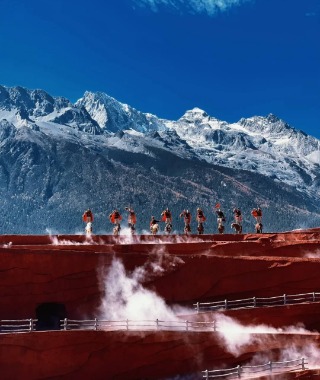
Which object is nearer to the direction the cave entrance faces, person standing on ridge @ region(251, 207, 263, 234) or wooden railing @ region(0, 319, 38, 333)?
the wooden railing

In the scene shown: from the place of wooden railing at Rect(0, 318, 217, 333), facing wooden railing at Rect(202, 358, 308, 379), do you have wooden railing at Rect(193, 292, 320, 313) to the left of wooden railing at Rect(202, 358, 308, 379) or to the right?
left

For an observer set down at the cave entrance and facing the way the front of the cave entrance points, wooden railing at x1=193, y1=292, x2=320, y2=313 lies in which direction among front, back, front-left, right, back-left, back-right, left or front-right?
left

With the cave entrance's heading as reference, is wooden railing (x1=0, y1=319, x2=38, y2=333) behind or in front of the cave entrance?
in front

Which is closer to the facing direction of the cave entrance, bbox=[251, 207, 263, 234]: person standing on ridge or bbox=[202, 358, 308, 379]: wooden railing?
the wooden railing

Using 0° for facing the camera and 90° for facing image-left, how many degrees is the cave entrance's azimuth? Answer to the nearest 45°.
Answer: approximately 0°
